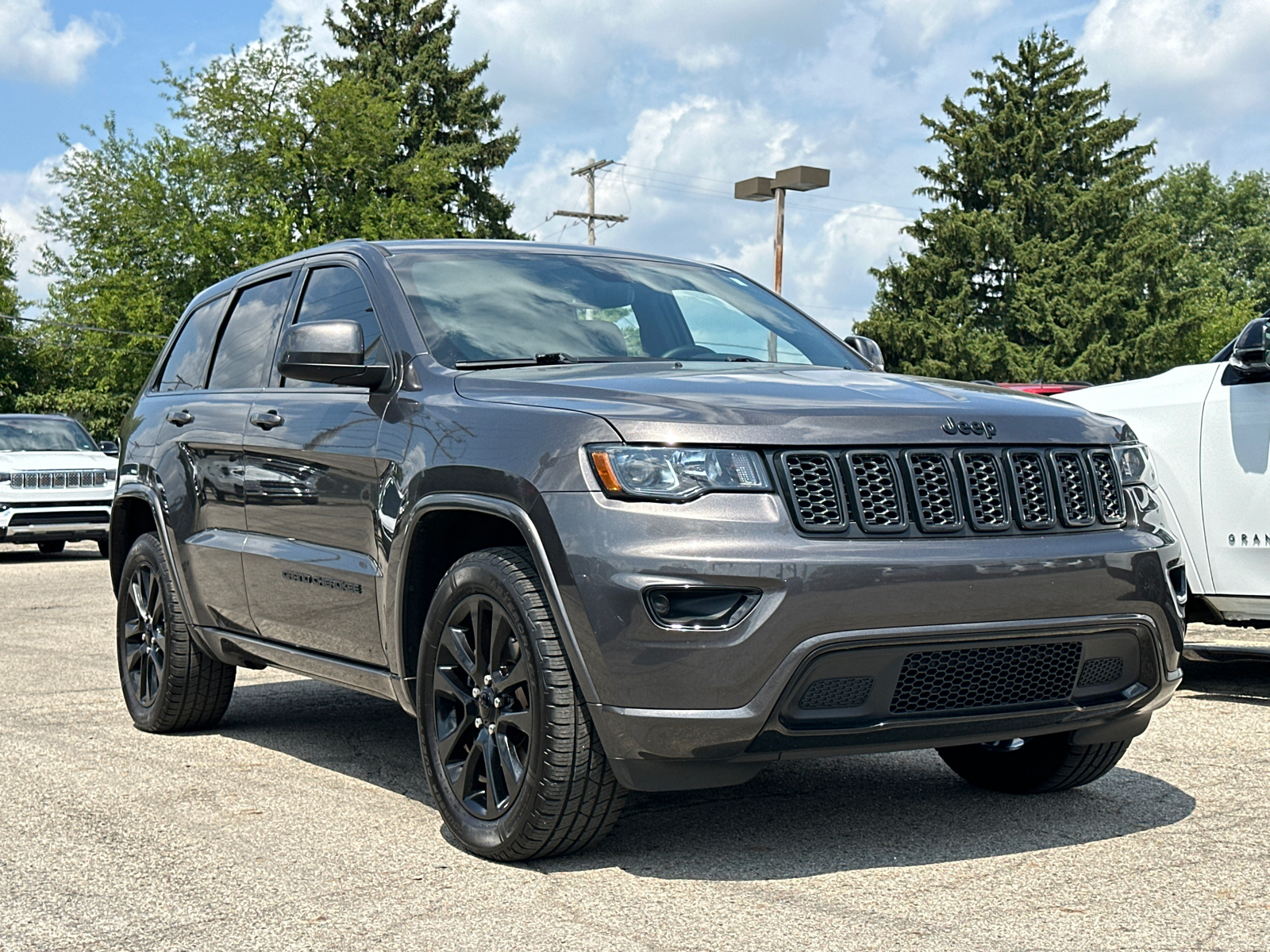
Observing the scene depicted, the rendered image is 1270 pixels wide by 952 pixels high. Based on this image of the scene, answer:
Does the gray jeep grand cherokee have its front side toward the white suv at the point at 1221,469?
no

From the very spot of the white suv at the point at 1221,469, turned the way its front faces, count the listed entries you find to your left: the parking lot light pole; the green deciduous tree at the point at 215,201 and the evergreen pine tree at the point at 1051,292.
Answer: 0

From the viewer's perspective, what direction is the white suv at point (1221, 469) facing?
to the viewer's left

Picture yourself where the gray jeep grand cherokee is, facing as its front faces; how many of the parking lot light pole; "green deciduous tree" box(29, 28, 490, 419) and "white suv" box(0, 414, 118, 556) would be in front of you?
0

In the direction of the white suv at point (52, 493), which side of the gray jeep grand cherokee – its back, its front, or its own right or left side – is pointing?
back

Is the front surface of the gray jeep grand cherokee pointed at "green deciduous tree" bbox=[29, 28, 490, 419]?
no

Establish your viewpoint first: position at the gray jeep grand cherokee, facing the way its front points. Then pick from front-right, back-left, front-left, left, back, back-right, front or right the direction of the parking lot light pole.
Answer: back-left

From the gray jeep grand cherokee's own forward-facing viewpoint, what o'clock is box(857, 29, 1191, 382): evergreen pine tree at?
The evergreen pine tree is roughly at 8 o'clock from the gray jeep grand cherokee.

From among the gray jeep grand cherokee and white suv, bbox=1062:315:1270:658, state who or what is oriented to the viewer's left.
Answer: the white suv
